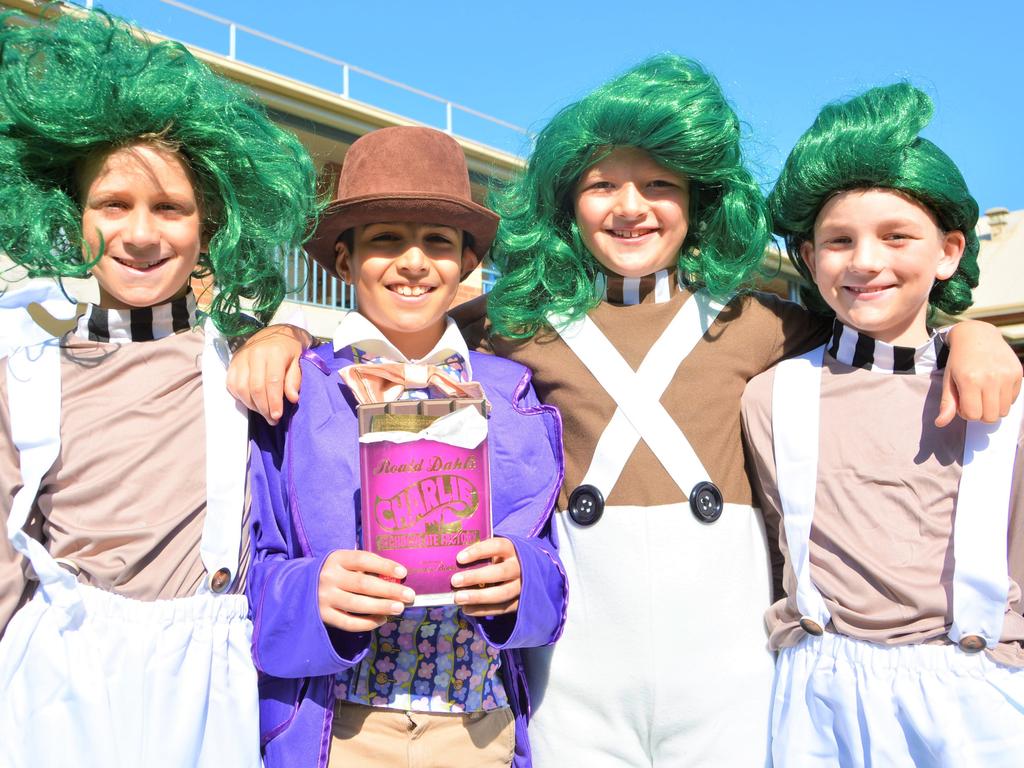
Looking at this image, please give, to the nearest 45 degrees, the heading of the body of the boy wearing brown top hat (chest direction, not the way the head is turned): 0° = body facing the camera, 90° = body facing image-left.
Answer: approximately 0°
